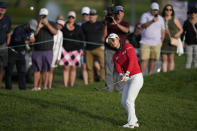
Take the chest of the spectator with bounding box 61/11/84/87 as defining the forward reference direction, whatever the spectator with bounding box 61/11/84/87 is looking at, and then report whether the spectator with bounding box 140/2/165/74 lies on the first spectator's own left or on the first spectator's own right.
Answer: on the first spectator's own left

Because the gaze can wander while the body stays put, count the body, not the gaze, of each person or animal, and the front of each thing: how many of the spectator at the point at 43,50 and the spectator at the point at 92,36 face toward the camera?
2

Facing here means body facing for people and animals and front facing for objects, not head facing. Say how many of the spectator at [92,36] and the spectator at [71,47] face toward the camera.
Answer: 2

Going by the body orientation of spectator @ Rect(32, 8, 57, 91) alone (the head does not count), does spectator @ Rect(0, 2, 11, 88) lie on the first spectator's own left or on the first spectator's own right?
on the first spectator's own right

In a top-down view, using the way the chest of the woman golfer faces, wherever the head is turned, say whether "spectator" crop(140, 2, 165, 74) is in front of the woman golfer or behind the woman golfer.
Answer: behind

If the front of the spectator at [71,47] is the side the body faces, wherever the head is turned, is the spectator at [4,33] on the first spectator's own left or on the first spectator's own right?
on the first spectator's own right

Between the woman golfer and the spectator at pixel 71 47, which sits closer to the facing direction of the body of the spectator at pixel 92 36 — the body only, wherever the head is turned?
the woman golfer
